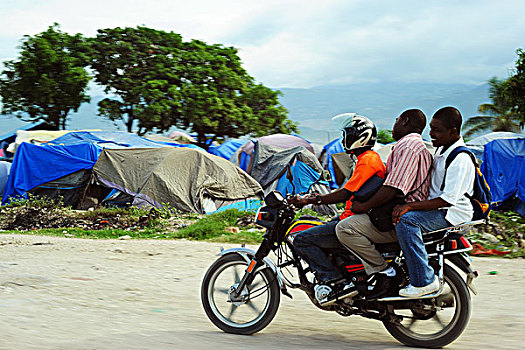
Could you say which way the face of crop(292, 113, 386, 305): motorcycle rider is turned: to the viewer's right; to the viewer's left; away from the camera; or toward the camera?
to the viewer's left

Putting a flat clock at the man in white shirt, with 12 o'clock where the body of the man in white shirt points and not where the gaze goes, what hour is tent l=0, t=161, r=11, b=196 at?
The tent is roughly at 1 o'clock from the man in white shirt.

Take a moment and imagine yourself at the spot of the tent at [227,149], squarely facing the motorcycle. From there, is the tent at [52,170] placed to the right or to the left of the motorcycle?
right

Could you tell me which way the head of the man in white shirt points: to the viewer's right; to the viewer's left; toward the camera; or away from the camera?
to the viewer's left

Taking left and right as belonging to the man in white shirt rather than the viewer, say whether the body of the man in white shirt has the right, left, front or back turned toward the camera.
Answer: left

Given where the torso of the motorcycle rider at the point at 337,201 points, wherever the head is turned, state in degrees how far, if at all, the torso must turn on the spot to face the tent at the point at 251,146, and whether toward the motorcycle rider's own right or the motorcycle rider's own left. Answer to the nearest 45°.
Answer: approximately 90° to the motorcycle rider's own right

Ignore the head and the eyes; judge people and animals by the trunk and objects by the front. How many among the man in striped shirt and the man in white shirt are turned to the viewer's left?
2

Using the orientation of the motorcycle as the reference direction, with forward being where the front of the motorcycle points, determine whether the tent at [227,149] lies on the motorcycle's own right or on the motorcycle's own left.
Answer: on the motorcycle's own right

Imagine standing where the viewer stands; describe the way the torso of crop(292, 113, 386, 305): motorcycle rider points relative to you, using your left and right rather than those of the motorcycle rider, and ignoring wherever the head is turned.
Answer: facing to the left of the viewer

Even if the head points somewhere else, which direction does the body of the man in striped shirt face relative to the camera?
to the viewer's left

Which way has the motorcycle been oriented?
to the viewer's left
